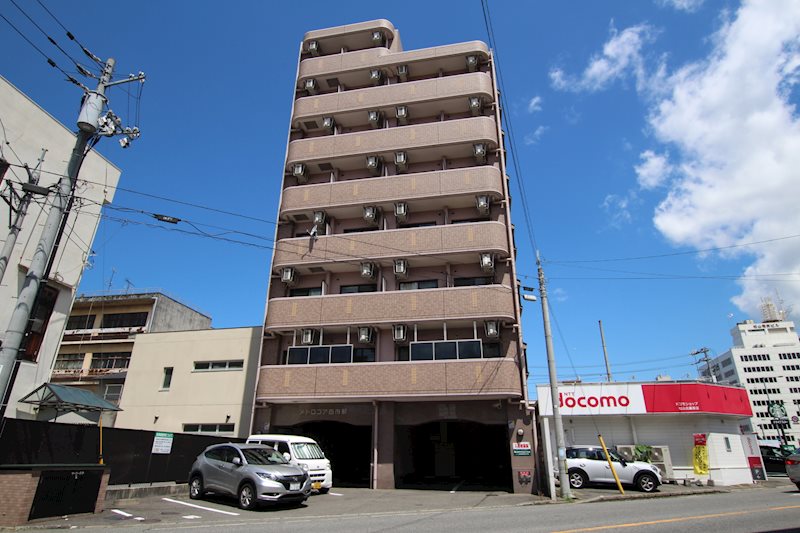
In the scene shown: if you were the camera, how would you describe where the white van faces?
facing the viewer and to the right of the viewer

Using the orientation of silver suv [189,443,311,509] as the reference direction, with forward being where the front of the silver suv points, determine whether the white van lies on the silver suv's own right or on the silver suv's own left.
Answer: on the silver suv's own left

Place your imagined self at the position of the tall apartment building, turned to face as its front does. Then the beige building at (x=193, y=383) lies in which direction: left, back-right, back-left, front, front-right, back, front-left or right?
right

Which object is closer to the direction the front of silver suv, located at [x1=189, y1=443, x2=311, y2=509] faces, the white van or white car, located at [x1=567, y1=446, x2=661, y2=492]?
the white car

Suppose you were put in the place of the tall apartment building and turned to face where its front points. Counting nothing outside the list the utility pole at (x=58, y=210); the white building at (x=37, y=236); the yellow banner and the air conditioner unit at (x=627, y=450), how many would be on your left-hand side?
2

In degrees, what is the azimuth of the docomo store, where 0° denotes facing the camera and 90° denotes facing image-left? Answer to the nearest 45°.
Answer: approximately 0°

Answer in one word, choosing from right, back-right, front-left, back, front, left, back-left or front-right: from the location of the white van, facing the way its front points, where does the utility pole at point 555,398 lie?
front-left

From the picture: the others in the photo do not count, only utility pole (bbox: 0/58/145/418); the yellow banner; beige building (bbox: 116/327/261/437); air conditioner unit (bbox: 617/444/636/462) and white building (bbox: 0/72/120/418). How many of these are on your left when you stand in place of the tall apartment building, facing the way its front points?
2

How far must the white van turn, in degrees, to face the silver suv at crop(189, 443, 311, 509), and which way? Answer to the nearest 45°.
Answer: approximately 90° to its right

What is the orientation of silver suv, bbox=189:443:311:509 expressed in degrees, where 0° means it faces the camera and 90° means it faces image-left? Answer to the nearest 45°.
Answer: approximately 315°

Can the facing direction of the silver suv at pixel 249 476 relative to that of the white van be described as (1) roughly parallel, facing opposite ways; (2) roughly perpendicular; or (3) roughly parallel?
roughly parallel

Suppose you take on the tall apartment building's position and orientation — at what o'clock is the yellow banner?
The yellow banner is roughly at 9 o'clock from the tall apartment building.

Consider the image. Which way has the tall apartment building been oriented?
toward the camera

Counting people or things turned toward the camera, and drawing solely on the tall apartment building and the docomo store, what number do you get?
2
